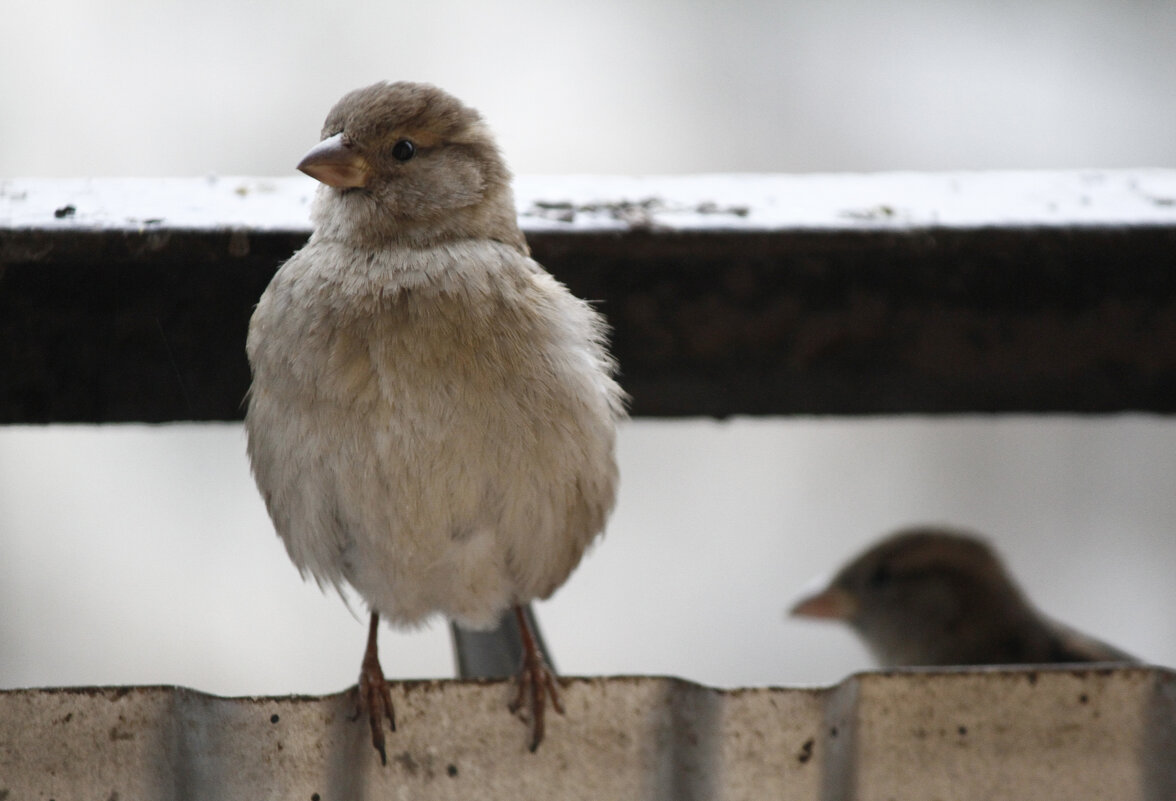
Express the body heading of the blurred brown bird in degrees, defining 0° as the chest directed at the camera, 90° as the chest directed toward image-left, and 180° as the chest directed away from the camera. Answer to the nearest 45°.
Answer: approximately 90°

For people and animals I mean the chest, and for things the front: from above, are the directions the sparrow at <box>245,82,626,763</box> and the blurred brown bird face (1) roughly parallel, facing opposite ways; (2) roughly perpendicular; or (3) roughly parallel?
roughly perpendicular

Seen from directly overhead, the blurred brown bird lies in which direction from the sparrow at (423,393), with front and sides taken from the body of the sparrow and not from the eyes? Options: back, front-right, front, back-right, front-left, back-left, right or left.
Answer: back-left

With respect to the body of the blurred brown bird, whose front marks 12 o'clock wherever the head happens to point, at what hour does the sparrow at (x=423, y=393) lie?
The sparrow is roughly at 10 o'clock from the blurred brown bird.

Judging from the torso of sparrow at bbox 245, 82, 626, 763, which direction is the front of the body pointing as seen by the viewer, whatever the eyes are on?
toward the camera

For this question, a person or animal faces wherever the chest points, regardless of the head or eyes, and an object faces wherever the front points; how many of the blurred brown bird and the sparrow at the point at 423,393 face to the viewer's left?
1
